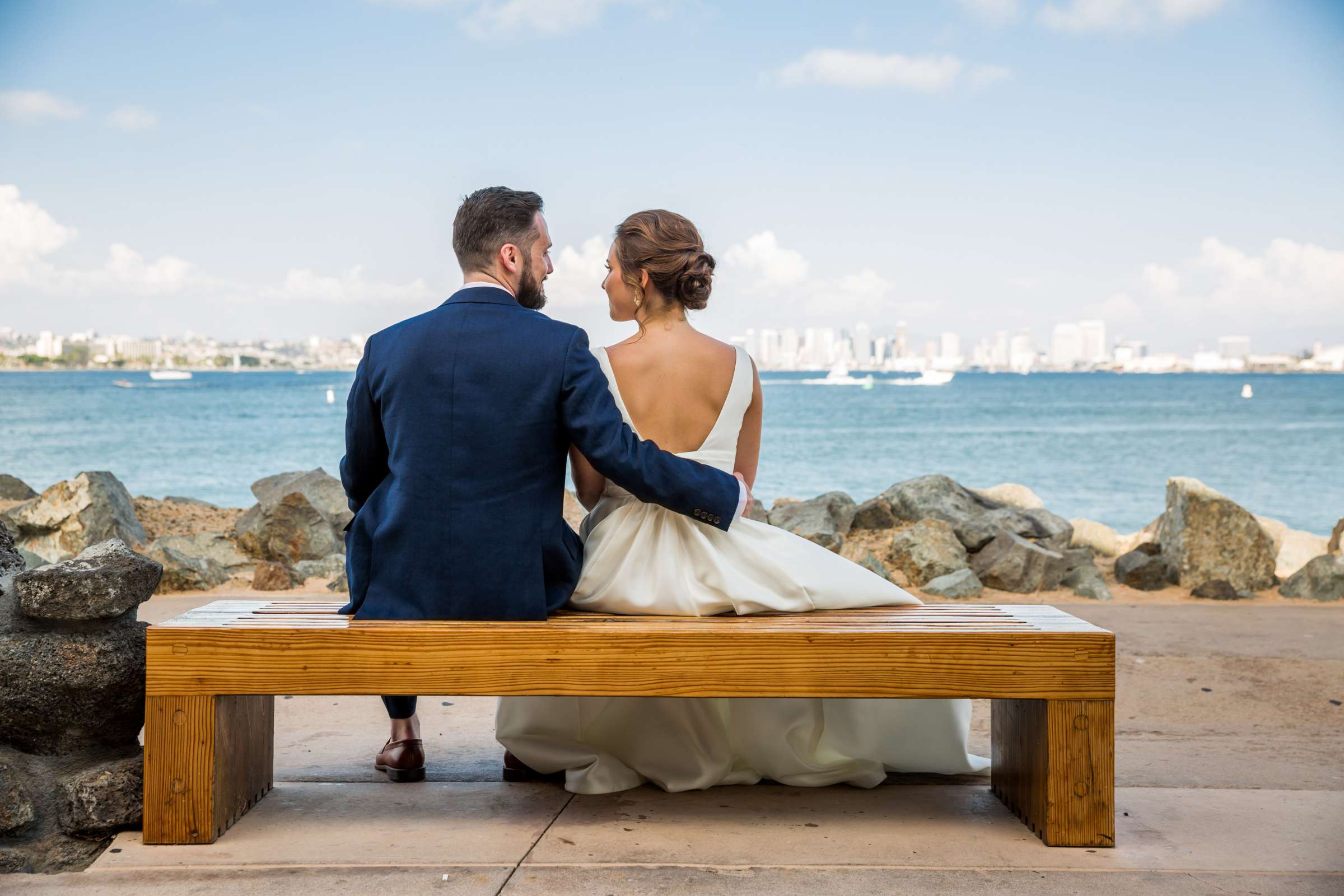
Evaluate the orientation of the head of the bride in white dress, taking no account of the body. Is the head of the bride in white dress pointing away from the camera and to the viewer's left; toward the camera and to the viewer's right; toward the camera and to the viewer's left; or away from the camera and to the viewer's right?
away from the camera and to the viewer's left

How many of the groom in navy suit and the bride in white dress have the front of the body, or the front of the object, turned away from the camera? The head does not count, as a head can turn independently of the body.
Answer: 2

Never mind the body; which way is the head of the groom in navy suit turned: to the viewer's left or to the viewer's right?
to the viewer's right

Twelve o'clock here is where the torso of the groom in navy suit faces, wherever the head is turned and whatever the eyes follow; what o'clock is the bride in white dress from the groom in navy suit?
The bride in white dress is roughly at 2 o'clock from the groom in navy suit.

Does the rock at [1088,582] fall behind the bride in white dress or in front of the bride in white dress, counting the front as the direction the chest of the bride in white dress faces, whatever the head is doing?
in front

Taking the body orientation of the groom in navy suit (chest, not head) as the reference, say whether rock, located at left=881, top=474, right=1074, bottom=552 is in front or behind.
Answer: in front

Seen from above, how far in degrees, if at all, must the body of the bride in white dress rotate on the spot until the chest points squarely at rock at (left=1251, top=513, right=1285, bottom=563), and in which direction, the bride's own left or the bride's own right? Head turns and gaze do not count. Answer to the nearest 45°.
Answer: approximately 45° to the bride's own right

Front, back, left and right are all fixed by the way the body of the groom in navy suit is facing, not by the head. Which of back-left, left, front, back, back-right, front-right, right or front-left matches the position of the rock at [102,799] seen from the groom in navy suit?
left

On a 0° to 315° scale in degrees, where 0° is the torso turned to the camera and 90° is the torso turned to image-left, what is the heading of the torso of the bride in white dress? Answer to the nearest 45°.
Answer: approximately 180°

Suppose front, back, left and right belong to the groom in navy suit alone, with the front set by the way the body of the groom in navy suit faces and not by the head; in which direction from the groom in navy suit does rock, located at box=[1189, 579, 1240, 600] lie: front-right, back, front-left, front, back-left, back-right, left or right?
front-right

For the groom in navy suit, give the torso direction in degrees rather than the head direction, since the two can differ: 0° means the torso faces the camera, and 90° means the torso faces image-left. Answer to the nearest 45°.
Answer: approximately 180°

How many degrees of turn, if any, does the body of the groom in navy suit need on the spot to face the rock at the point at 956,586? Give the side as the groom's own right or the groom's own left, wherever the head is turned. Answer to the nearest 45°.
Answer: approximately 45° to the groom's own right

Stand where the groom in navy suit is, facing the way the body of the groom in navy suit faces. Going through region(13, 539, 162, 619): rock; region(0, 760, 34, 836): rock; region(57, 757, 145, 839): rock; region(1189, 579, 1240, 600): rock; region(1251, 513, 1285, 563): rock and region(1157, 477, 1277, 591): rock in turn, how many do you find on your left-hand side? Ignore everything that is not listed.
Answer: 3

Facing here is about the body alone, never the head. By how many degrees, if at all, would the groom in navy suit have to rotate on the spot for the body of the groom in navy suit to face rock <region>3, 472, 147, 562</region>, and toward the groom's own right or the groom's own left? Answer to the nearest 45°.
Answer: approximately 45° to the groom's own left
